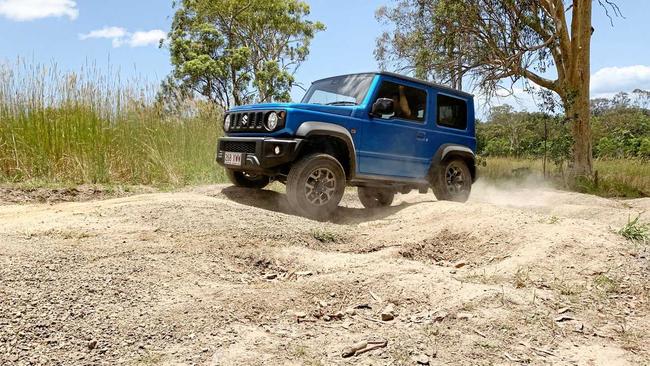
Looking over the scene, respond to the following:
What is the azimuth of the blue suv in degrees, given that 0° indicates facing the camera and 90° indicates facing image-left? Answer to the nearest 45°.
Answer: approximately 45°

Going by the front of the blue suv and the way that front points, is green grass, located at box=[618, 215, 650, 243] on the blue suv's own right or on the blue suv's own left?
on the blue suv's own left
